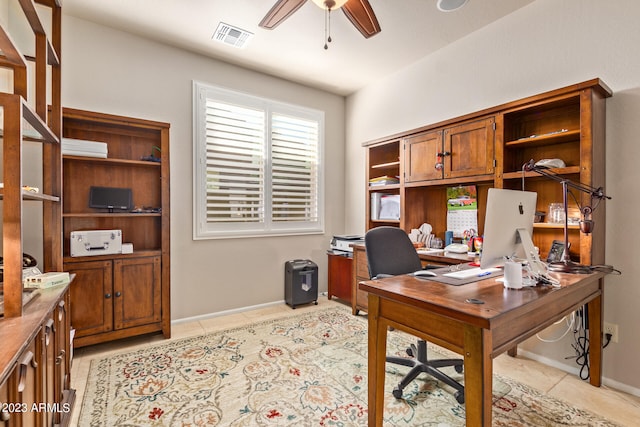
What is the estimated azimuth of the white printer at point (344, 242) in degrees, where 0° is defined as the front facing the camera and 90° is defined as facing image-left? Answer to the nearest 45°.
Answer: approximately 45°

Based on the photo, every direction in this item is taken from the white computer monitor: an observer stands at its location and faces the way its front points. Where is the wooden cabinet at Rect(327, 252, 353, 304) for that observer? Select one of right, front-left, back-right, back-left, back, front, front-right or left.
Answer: front

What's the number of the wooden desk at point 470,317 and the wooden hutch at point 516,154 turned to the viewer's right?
0

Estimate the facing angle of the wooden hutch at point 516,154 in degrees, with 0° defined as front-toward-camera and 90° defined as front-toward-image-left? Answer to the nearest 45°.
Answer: approximately 45°

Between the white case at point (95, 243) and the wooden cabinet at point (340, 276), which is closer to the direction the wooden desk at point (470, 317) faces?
the wooden cabinet

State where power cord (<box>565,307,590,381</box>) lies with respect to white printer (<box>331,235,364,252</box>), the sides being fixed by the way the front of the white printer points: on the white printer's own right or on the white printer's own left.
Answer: on the white printer's own left

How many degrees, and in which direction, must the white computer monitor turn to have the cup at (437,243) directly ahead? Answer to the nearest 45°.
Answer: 0° — it already faces it

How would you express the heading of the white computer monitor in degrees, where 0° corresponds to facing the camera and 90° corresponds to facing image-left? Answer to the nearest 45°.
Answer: approximately 135°

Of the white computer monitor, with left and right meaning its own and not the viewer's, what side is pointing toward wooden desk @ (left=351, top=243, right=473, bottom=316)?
front

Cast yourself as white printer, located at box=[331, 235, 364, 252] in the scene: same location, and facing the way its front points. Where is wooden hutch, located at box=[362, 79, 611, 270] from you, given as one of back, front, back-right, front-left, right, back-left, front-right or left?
left

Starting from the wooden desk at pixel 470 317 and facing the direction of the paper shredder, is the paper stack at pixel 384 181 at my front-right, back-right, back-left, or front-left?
front-right

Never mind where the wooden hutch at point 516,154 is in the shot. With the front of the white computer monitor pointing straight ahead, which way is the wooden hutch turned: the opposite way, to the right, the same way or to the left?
to the left

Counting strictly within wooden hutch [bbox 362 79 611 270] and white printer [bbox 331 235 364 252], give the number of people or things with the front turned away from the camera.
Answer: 0

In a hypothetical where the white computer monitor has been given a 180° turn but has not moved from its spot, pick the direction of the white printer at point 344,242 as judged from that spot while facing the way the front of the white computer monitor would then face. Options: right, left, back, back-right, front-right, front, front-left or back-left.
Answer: back

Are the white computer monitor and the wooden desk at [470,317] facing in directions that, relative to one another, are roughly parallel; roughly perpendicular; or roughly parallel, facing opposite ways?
roughly parallel

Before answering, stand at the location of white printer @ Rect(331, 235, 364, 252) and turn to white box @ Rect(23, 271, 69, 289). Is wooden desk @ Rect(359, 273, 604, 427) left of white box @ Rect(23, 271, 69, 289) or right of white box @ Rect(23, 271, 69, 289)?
left

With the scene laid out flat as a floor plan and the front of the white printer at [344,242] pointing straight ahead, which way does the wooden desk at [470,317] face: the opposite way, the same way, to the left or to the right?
to the right

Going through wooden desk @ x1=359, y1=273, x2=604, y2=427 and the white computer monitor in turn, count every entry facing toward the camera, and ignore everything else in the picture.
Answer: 0
